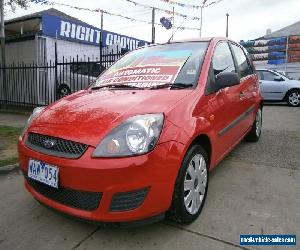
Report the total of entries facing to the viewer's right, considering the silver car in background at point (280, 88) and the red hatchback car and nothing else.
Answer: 1

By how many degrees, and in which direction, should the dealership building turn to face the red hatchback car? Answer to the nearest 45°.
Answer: approximately 45° to its right

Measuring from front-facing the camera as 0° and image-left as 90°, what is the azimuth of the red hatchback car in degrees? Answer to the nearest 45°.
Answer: approximately 45°

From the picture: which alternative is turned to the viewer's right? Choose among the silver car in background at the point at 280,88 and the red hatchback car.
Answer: the silver car in background

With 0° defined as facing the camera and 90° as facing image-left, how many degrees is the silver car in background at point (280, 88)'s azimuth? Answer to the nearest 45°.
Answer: approximately 270°

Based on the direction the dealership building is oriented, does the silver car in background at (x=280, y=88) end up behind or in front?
in front

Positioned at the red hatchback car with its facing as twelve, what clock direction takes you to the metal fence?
The metal fence is roughly at 4 o'clock from the red hatchback car.

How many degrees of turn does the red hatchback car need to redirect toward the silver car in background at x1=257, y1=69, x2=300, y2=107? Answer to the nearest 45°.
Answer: approximately 180°

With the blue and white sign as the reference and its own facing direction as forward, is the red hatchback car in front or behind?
in front

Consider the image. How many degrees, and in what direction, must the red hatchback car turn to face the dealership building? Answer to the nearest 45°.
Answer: approximately 135° to its right
